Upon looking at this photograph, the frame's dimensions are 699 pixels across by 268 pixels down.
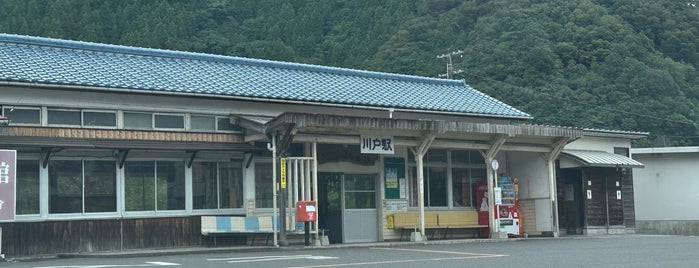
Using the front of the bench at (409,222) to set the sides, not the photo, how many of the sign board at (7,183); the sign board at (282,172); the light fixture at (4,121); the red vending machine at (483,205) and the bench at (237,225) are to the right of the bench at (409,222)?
4

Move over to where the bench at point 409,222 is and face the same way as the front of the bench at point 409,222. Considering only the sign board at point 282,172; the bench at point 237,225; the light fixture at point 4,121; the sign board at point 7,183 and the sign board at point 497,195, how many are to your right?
4

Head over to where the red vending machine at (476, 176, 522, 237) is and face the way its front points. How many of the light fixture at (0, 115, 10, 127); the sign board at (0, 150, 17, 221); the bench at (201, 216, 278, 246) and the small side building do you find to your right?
3

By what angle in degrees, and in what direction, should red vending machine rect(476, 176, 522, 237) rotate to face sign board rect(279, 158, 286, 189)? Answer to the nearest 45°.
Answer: approximately 90° to its right

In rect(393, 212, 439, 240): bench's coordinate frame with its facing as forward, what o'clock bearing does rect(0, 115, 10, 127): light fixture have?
The light fixture is roughly at 3 o'clock from the bench.

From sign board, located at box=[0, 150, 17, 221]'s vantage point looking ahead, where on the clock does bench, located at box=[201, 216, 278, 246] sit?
The bench is roughly at 8 o'clock from the sign board.

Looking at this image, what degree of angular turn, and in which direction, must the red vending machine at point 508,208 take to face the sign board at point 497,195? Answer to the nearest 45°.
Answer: approximately 45° to its right
